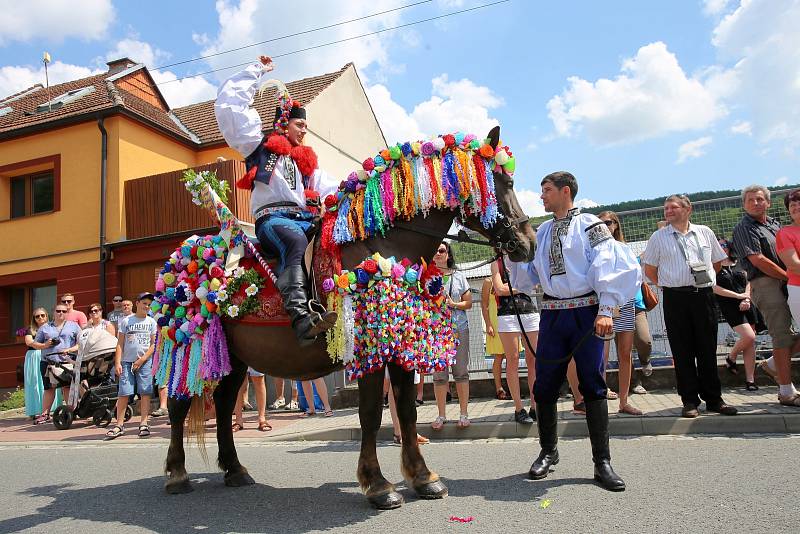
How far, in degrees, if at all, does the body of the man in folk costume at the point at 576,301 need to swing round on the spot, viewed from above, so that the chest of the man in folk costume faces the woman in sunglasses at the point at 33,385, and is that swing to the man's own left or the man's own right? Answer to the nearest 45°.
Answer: approximately 90° to the man's own right

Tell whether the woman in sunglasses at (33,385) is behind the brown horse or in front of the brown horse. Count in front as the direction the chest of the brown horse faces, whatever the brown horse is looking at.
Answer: behind

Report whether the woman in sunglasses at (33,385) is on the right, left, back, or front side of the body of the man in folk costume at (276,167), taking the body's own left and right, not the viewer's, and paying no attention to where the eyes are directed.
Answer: back

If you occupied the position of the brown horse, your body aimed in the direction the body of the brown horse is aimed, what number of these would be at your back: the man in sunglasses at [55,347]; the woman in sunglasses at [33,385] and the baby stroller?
3

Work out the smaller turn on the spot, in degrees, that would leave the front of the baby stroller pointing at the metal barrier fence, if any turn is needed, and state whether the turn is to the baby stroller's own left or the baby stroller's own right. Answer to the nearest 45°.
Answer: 0° — it already faces it

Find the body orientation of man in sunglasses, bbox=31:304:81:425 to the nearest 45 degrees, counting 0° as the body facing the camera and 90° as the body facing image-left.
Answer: approximately 0°

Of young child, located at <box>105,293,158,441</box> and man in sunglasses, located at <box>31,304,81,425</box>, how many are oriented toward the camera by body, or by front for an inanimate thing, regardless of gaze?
2
